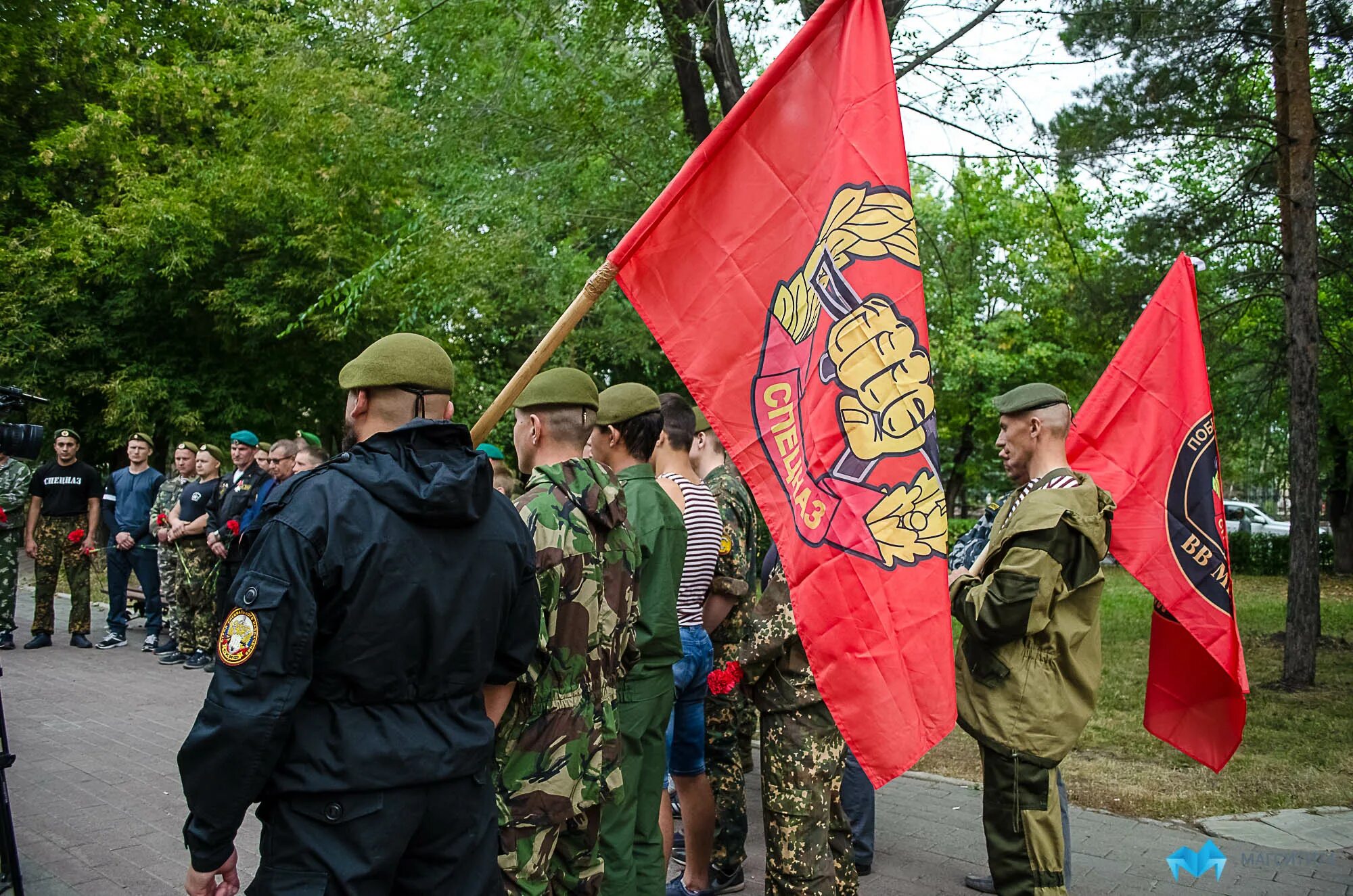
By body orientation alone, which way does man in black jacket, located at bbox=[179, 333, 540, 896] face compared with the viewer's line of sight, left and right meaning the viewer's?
facing away from the viewer and to the left of the viewer

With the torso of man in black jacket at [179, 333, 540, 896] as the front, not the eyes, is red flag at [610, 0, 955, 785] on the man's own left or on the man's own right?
on the man's own right

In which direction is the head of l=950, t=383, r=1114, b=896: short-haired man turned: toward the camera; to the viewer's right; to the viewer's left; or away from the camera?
to the viewer's left

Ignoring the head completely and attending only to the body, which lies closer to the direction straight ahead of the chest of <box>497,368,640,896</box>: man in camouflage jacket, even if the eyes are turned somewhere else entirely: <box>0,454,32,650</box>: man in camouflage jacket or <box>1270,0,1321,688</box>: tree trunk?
the man in camouflage jacket

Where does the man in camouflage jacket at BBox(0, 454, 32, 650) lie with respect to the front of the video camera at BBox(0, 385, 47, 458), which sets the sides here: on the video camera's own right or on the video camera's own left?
on the video camera's own left

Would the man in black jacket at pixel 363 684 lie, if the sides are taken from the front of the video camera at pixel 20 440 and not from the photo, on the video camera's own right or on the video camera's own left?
on the video camera's own right

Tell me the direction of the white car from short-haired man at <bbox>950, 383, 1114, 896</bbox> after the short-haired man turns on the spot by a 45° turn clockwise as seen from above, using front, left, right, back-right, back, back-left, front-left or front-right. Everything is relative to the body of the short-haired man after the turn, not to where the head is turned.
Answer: front-right

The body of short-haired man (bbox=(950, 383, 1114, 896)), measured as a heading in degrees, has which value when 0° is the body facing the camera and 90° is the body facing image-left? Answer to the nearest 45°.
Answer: approximately 90°
